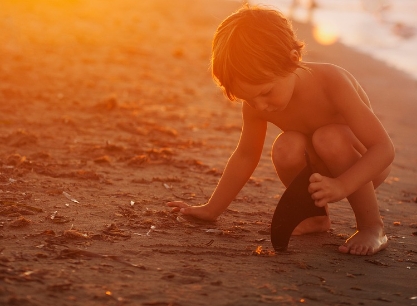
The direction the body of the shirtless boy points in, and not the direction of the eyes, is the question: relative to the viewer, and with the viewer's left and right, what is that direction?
facing the viewer and to the left of the viewer

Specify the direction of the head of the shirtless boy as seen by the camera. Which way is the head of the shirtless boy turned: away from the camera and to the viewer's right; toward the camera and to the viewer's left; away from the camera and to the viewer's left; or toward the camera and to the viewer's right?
toward the camera and to the viewer's left
